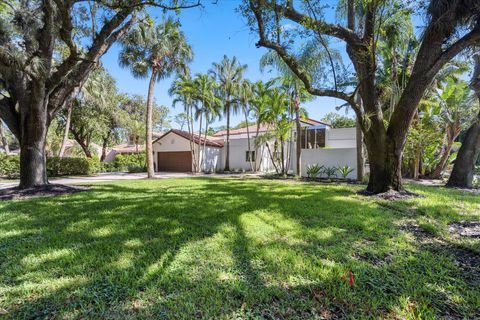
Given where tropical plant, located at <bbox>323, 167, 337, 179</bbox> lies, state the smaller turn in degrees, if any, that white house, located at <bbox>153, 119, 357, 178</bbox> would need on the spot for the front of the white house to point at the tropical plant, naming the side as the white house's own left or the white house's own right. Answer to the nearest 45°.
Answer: approximately 45° to the white house's own left

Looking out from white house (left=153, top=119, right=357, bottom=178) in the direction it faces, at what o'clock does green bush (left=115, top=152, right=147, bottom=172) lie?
The green bush is roughly at 3 o'clock from the white house.

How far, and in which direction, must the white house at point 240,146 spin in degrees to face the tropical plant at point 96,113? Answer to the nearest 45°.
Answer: approximately 90° to its right

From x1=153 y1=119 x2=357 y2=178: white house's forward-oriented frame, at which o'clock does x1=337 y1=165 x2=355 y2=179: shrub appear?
The shrub is roughly at 11 o'clock from the white house.

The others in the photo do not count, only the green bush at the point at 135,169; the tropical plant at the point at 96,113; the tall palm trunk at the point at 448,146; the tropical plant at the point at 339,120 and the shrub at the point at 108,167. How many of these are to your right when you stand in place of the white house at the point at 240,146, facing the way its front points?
3

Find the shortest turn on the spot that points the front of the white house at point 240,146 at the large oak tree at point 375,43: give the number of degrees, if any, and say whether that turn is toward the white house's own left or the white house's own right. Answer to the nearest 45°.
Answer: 0° — it already faces it

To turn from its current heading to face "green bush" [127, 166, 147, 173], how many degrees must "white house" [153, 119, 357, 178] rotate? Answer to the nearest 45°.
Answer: approximately 90° to its right

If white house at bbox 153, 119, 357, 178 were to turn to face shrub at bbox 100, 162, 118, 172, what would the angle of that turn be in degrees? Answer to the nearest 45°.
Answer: approximately 90° to its right

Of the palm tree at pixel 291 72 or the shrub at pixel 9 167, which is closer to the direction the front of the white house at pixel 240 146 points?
the palm tree

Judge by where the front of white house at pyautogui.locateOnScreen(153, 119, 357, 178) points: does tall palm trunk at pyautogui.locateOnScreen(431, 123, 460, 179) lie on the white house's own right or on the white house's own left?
on the white house's own left

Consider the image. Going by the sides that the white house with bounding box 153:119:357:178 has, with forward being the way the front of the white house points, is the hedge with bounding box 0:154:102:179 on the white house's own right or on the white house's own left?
on the white house's own right

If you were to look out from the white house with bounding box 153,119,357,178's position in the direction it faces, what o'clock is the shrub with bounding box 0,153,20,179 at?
The shrub is roughly at 2 o'clock from the white house.

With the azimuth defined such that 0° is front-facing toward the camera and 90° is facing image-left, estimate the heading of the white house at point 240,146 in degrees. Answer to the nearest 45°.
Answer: approximately 0°

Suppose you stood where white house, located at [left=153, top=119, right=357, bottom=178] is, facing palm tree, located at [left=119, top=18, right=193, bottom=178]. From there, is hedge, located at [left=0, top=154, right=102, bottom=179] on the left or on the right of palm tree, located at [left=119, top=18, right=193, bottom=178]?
right
